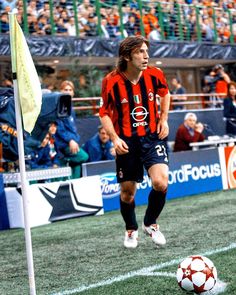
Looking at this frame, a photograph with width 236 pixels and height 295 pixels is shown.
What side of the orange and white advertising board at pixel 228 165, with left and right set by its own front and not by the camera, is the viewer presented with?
front

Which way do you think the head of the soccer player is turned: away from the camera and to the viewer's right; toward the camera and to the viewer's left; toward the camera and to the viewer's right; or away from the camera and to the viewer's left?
toward the camera and to the viewer's right

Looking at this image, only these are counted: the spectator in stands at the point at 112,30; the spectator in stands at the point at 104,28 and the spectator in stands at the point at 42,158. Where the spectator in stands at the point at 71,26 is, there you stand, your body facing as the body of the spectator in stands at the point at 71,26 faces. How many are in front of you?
1

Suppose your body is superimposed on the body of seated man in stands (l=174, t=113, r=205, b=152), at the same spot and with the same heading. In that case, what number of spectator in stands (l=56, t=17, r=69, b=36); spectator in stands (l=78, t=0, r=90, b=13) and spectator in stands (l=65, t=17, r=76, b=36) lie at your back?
3

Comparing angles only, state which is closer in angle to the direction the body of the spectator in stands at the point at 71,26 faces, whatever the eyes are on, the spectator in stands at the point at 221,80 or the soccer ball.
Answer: the soccer ball

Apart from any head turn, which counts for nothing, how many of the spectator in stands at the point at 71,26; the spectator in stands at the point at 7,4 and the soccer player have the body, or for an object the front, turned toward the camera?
3

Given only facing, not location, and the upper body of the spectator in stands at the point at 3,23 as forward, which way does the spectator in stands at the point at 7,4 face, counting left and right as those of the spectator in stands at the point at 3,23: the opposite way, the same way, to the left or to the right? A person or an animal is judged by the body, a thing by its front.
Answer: the same way

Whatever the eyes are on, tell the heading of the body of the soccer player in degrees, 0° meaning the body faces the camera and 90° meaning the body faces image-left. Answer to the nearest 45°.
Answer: approximately 0°

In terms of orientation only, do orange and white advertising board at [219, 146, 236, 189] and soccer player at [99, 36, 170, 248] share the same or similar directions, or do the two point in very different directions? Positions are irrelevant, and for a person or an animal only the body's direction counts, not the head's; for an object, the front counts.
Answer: same or similar directions

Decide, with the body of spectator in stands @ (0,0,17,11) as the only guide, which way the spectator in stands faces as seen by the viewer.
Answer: toward the camera

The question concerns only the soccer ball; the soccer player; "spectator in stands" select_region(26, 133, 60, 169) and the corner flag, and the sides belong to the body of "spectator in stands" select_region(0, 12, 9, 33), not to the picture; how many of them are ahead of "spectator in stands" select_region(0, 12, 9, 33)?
4

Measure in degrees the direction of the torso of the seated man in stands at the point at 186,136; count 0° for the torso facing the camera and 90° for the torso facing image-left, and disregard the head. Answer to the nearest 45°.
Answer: approximately 315°

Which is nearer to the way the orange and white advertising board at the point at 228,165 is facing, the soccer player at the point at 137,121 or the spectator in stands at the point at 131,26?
the soccer player

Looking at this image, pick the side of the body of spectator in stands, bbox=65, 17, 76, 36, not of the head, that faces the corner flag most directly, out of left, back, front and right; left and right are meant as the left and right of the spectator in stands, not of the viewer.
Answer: front

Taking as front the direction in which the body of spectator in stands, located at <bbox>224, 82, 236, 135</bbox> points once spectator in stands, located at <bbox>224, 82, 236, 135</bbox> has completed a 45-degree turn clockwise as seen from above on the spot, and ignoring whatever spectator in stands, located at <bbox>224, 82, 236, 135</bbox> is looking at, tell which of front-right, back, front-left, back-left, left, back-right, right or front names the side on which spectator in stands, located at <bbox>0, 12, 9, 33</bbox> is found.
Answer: front-right

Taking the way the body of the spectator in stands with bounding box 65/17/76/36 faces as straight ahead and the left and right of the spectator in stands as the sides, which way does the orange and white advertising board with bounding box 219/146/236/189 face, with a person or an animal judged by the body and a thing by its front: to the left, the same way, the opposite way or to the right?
the same way

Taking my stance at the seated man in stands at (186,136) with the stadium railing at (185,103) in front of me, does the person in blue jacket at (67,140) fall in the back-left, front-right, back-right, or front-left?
back-left

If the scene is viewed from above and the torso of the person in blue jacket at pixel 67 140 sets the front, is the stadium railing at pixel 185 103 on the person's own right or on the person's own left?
on the person's own left
